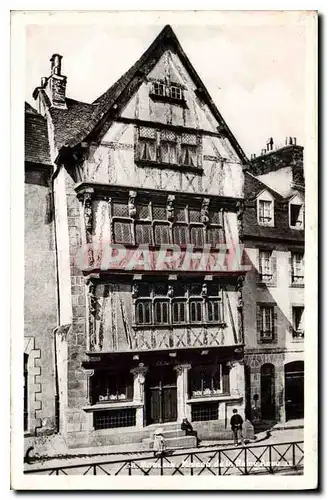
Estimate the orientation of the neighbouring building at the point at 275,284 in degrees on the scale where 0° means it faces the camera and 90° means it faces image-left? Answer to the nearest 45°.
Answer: approximately 0°

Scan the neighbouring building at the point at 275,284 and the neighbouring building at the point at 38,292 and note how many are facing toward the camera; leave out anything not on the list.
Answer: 2

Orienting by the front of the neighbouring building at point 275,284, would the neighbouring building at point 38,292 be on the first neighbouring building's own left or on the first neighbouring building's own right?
on the first neighbouring building's own right

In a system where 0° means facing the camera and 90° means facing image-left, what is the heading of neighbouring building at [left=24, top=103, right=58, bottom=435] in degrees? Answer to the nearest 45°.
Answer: approximately 0°
